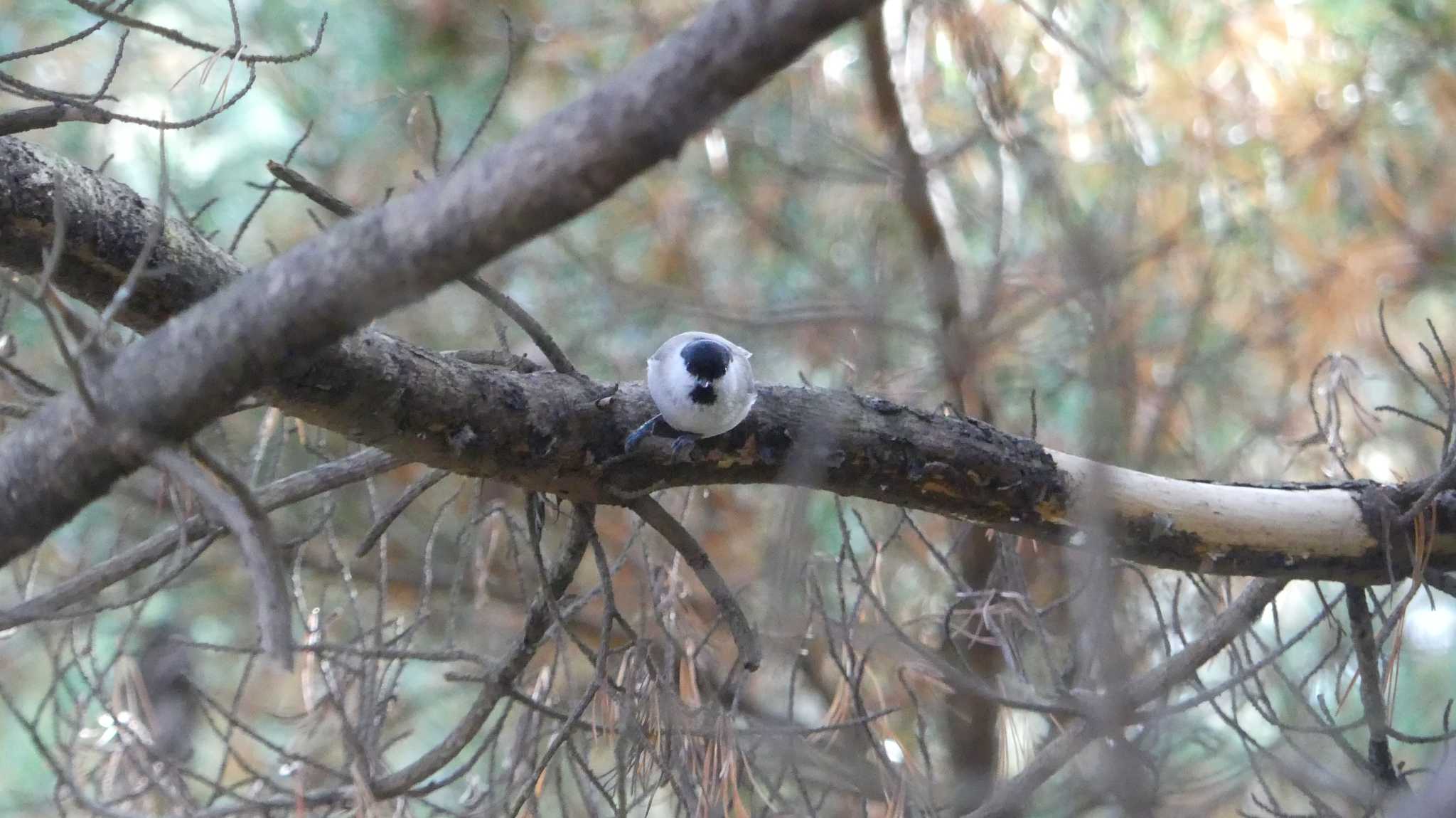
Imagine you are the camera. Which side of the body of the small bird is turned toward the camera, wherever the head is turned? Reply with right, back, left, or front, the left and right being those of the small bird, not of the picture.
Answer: front
